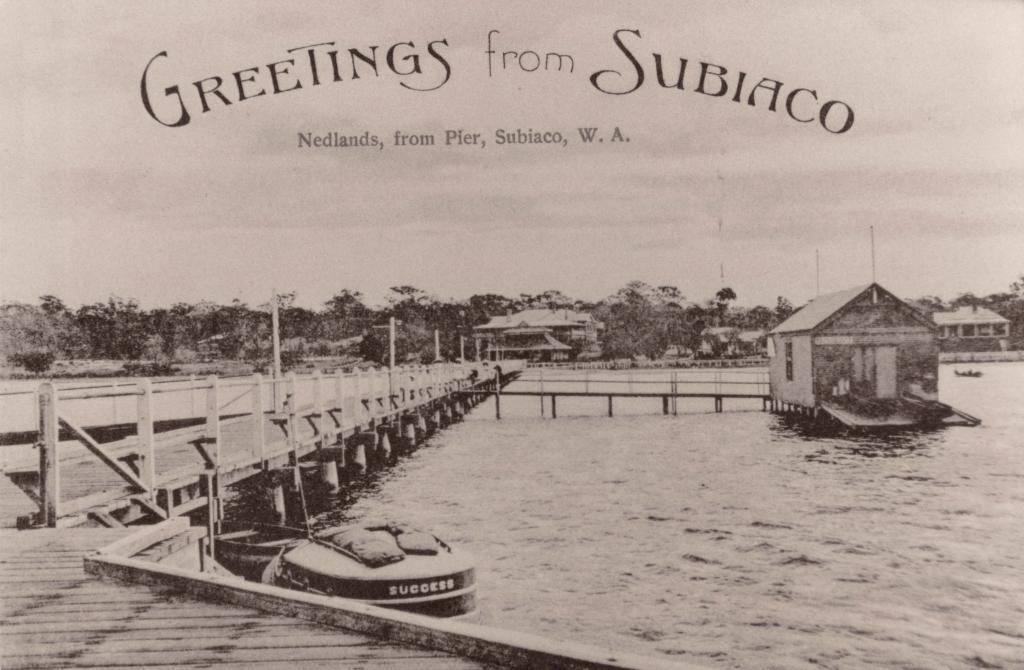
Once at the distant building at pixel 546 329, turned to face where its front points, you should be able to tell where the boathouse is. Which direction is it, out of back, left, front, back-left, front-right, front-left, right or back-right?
front-left

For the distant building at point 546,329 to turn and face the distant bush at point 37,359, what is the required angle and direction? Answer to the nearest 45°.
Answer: approximately 45° to its right

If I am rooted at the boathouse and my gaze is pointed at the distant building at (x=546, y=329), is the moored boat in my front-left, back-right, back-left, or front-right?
back-left

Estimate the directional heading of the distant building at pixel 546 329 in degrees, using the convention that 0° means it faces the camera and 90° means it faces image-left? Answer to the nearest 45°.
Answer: approximately 0°
